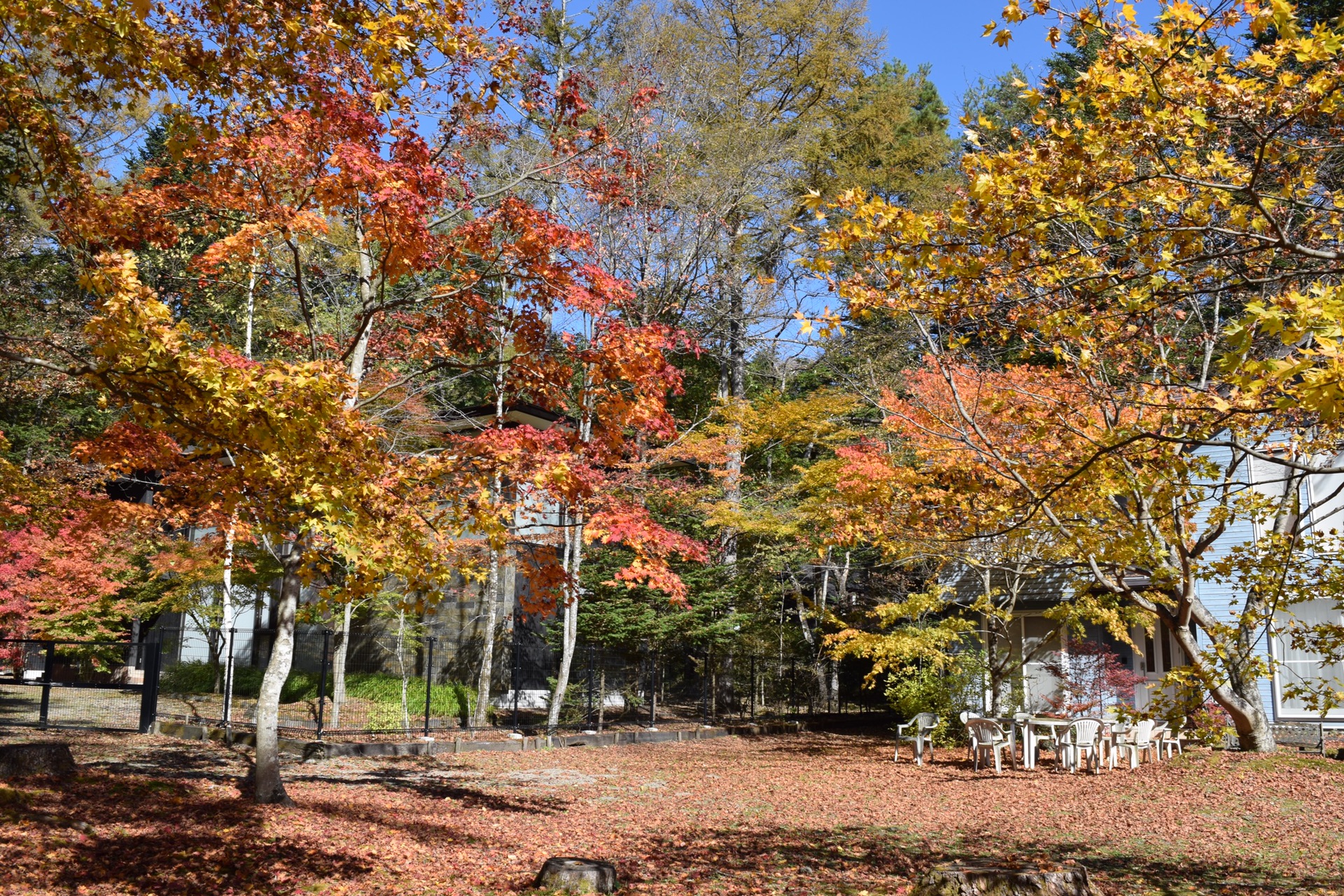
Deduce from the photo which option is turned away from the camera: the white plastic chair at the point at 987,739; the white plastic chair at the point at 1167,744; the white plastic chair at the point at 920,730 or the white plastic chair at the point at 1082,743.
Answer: the white plastic chair at the point at 1082,743

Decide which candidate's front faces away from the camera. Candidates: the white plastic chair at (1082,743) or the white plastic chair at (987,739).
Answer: the white plastic chair at (1082,743)

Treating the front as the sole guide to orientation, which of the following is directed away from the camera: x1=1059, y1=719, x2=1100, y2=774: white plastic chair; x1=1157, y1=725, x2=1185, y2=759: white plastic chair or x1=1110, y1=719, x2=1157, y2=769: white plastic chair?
x1=1059, y1=719, x2=1100, y2=774: white plastic chair

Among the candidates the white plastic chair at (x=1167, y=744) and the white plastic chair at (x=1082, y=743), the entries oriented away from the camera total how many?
1

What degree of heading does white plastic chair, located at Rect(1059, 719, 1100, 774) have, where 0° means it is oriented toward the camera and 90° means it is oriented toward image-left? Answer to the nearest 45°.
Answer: approximately 180°

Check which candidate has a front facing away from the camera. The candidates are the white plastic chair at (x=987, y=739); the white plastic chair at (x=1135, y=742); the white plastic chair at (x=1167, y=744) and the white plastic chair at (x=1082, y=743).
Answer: the white plastic chair at (x=1082, y=743)

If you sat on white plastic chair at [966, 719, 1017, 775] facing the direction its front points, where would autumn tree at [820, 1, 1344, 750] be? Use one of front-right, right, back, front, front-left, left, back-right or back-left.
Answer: front-right

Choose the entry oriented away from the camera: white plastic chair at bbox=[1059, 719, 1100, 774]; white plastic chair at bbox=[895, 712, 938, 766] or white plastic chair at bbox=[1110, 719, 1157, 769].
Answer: white plastic chair at bbox=[1059, 719, 1100, 774]
